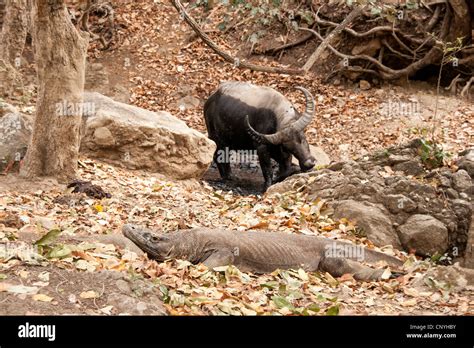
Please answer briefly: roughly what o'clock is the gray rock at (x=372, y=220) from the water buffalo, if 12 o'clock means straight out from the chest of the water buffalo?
The gray rock is roughly at 1 o'clock from the water buffalo.

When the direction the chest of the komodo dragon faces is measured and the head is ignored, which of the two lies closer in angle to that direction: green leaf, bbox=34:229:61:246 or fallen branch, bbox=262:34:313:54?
the green leaf

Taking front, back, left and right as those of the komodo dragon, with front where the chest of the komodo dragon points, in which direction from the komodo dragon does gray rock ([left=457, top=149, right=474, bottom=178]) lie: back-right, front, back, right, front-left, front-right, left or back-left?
back-right

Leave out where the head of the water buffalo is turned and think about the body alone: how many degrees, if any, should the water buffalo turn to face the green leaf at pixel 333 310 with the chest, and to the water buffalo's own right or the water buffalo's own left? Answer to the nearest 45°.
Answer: approximately 45° to the water buffalo's own right

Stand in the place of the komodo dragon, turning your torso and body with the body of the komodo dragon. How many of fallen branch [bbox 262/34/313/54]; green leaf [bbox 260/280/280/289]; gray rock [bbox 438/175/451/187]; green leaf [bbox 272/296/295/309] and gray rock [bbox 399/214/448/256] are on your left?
2

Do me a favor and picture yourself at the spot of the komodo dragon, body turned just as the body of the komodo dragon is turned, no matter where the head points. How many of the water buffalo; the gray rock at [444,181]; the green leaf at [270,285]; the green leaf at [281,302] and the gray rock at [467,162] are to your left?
2

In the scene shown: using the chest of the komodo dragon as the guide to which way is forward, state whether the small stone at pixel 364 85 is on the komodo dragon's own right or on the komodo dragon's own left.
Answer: on the komodo dragon's own right

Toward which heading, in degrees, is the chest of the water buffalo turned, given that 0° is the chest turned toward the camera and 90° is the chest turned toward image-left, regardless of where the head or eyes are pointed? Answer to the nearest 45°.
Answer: approximately 315°

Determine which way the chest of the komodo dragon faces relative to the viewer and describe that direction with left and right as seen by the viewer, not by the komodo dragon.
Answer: facing to the left of the viewer

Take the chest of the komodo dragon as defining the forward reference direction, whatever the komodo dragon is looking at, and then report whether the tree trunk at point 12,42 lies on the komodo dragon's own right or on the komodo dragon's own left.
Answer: on the komodo dragon's own right

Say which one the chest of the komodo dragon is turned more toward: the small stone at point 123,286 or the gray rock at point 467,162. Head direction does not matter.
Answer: the small stone

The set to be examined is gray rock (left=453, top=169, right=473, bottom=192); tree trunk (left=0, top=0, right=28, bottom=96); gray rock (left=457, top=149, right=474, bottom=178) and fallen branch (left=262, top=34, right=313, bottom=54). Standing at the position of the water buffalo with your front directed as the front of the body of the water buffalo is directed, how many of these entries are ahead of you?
2

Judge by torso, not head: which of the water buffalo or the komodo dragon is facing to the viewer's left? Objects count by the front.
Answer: the komodo dragon

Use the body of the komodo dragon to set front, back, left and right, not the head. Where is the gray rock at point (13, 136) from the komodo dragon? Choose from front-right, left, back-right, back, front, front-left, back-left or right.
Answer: front-right

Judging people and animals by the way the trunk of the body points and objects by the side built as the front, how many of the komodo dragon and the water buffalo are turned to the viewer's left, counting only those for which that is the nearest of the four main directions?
1

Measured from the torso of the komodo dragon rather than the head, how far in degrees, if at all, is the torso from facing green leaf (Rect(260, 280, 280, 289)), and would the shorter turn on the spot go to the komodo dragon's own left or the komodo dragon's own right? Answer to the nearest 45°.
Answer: approximately 90° to the komodo dragon's own left

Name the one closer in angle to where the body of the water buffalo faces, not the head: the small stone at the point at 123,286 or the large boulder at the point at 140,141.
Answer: the small stone
